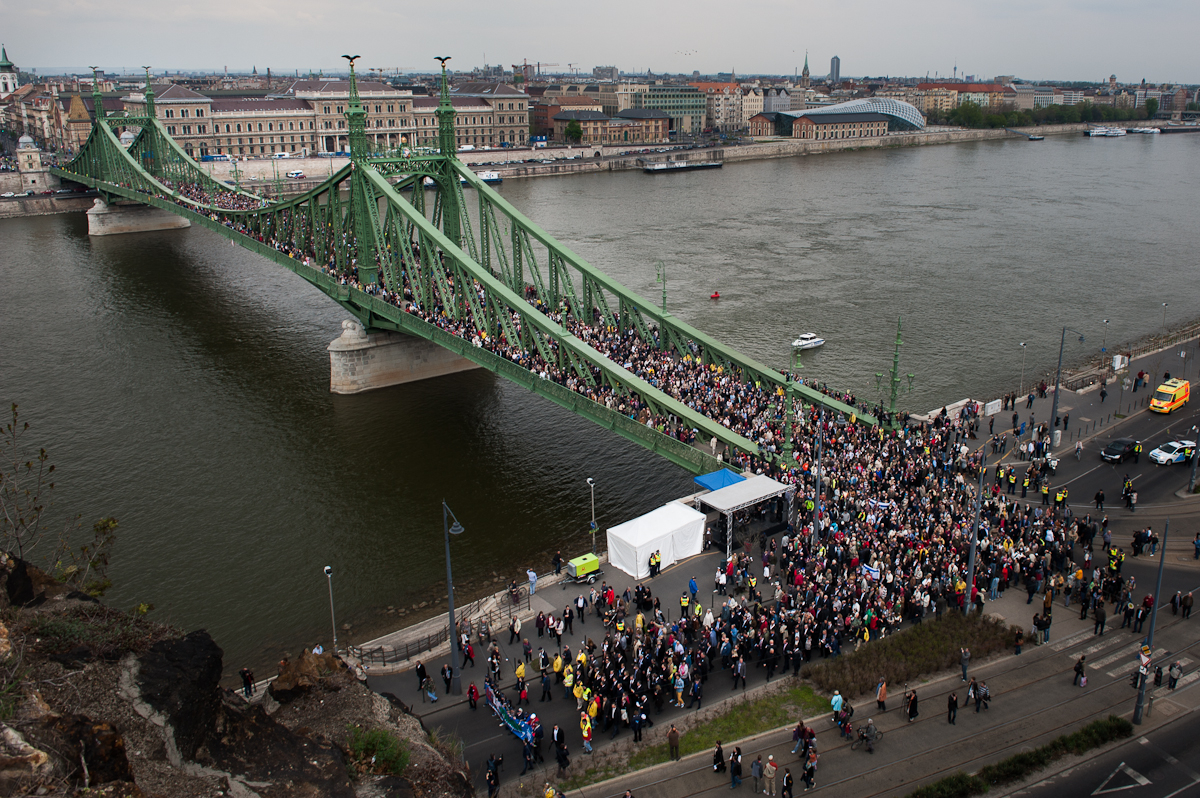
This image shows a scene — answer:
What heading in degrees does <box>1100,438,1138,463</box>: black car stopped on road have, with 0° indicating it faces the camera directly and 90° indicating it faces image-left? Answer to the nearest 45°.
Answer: approximately 45°

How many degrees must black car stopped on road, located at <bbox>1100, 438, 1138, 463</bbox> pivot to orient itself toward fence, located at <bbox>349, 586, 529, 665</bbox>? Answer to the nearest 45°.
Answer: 0° — it already faces it

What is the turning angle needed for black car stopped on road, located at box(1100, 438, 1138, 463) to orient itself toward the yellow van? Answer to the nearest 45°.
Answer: approximately 135° to its right

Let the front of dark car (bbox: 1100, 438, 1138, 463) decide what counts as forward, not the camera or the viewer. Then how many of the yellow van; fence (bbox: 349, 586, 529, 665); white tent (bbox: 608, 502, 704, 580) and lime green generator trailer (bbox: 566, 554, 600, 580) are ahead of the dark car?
3

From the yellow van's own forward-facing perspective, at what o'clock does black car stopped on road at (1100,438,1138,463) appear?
The black car stopped on road is roughly at 11 o'clock from the yellow van.

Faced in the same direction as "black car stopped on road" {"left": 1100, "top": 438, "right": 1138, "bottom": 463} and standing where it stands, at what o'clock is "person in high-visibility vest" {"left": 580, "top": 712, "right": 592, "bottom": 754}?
The person in high-visibility vest is roughly at 11 o'clock from the black car stopped on road.

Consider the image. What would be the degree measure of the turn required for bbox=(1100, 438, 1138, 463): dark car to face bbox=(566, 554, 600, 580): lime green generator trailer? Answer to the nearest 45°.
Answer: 0° — it already faces it

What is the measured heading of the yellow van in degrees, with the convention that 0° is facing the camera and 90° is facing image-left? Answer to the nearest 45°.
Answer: approximately 45°

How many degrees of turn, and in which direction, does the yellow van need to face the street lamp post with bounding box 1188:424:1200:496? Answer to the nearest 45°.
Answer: approximately 45° to its left
